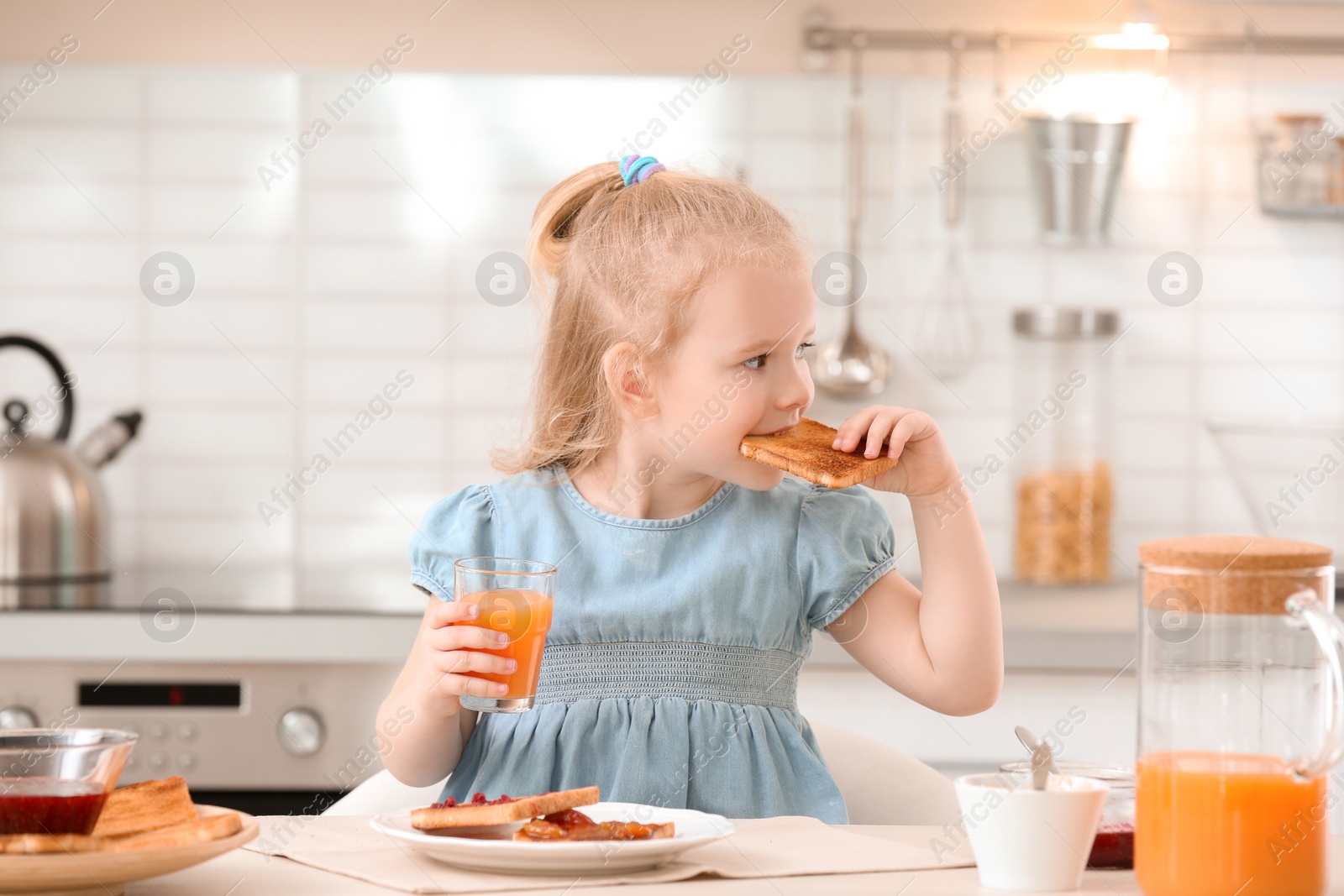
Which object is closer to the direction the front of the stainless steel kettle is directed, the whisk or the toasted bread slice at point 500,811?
the whisk

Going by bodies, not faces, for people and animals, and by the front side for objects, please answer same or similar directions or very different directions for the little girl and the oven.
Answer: same or similar directions

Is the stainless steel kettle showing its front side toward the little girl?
no

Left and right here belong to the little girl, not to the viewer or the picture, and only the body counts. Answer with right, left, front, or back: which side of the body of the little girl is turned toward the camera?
front

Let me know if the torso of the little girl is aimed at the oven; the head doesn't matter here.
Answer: no

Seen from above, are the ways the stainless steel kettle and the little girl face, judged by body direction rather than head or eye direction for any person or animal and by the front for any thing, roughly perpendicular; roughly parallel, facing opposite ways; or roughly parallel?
roughly perpendicular

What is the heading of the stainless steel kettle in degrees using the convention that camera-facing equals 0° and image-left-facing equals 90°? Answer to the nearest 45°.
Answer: approximately 270°

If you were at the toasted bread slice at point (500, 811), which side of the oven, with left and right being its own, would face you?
front

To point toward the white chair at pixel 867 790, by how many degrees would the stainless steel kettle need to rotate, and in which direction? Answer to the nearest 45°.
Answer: approximately 45° to its right

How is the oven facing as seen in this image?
toward the camera

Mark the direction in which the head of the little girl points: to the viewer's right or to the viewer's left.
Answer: to the viewer's right

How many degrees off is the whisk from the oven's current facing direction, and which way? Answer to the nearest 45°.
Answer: approximately 90° to its left

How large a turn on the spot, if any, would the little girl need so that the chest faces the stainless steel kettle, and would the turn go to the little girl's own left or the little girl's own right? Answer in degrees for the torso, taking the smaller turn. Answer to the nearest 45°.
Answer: approximately 135° to the little girl's own right

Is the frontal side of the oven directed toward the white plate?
yes

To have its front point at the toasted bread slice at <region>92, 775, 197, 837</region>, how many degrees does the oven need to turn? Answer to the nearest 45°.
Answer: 0° — it already faces it

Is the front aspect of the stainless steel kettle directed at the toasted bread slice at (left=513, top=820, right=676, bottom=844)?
no

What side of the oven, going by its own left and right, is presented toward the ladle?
left

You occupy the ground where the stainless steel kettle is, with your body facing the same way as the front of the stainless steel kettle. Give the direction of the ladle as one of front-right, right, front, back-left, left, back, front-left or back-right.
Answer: front
